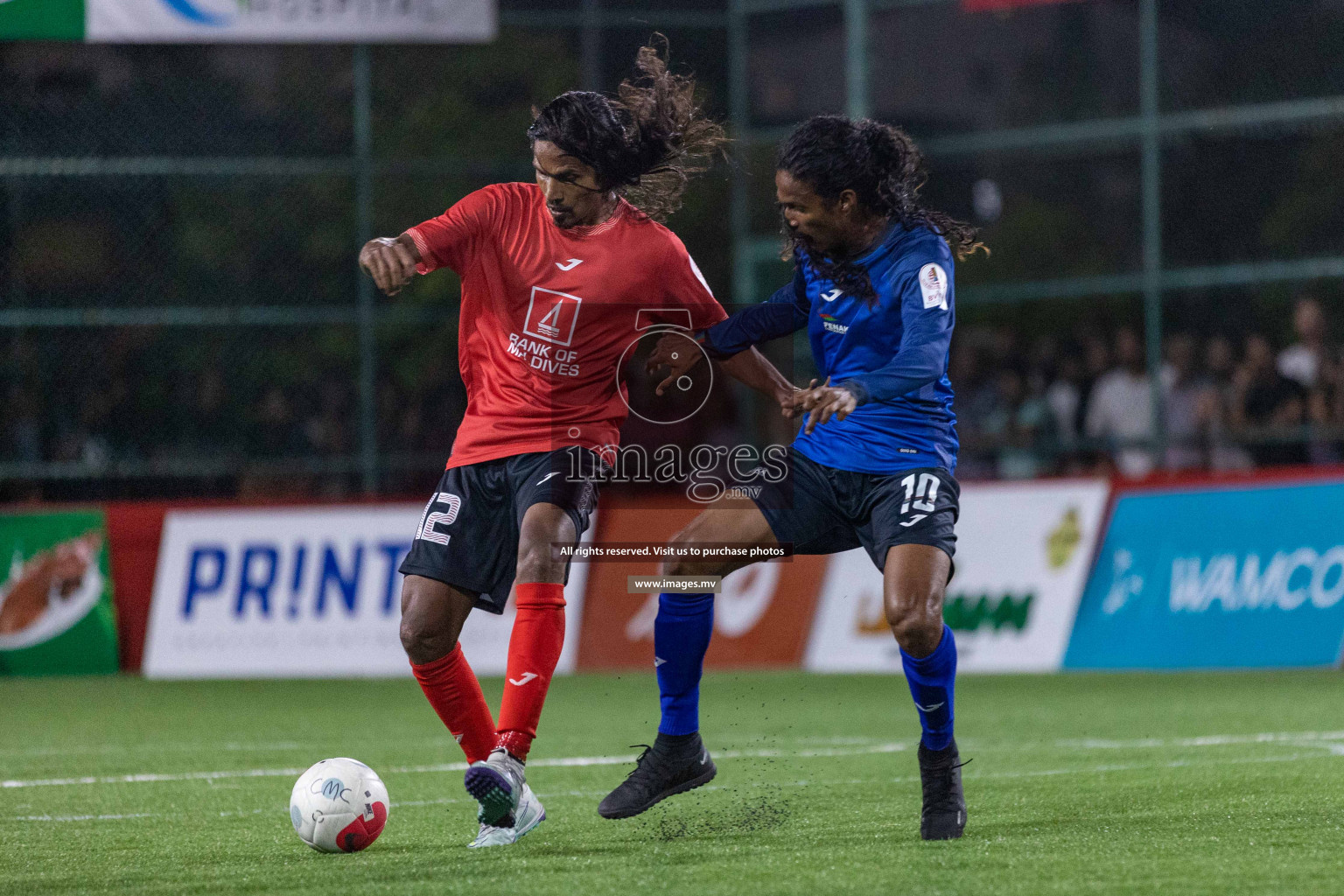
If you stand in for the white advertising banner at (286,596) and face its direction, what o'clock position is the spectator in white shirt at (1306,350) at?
The spectator in white shirt is roughly at 9 o'clock from the white advertising banner.

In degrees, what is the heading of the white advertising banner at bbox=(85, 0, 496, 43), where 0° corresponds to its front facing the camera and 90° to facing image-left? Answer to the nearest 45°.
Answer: approximately 0°

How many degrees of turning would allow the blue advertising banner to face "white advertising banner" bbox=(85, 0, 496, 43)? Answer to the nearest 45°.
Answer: approximately 90° to its right

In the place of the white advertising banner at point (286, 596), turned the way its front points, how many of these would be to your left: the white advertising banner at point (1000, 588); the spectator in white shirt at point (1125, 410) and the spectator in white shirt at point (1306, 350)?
3

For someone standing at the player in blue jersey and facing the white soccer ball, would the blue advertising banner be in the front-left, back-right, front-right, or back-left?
back-right

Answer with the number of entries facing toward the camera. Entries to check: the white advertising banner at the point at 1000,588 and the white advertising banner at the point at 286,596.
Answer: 2

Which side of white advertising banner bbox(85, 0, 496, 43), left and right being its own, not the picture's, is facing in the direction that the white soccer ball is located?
front

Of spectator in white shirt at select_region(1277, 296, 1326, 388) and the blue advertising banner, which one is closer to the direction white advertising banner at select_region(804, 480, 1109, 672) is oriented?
the blue advertising banner

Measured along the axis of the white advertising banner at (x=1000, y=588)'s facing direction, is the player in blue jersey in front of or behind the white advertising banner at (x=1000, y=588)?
in front
